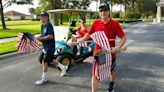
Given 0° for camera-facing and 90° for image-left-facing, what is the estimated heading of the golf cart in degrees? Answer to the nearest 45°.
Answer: approximately 45°

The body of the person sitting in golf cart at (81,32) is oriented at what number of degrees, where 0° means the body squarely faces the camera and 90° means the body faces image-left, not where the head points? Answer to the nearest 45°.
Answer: approximately 45°
